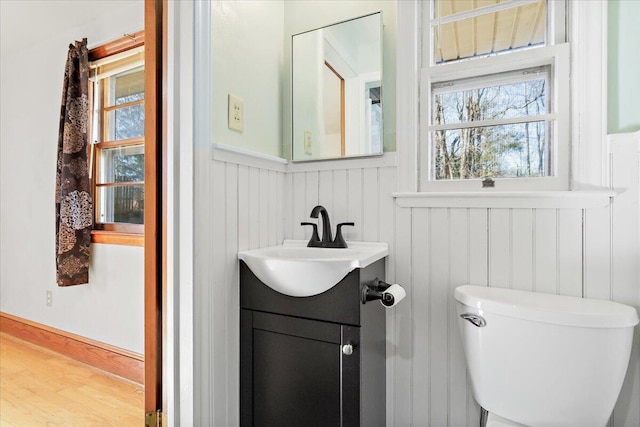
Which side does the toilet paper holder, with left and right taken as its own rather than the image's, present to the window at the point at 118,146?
back

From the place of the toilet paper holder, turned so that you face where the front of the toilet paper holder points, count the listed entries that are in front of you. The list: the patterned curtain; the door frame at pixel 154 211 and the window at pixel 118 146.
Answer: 0

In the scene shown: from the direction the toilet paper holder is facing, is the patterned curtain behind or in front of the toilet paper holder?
behind

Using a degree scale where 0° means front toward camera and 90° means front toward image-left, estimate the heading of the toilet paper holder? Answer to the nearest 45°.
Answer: approximately 315°
